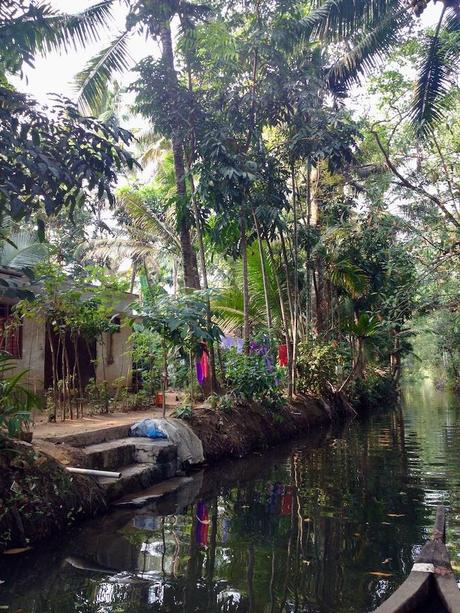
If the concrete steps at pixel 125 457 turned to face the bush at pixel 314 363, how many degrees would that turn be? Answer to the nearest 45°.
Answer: approximately 90° to its left

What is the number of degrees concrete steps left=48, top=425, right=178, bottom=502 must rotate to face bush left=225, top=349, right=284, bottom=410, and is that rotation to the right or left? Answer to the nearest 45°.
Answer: approximately 90° to its left

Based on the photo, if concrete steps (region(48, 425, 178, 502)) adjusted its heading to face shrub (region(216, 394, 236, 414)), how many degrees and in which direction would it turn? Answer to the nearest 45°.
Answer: approximately 90° to its left

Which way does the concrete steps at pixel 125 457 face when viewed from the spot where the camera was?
facing the viewer and to the right of the viewer

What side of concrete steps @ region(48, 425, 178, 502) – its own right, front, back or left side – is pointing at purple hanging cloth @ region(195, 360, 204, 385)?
left

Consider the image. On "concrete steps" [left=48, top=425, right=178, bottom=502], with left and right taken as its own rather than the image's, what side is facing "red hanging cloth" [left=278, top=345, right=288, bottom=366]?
left

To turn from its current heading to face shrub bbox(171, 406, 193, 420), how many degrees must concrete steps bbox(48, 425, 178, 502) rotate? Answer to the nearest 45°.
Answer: approximately 90° to its left
